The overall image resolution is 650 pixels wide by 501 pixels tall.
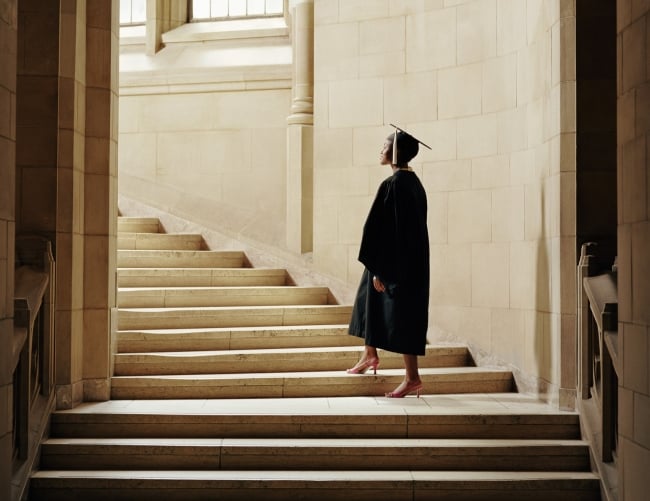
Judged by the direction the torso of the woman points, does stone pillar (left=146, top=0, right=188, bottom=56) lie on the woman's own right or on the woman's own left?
on the woman's own right

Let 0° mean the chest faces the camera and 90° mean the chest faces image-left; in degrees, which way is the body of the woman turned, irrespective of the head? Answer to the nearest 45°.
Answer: approximately 90°

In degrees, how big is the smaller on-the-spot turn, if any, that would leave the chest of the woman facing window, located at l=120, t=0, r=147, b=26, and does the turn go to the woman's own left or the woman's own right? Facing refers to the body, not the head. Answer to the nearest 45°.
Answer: approximately 45° to the woman's own right

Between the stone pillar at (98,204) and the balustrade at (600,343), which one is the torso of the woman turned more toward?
the stone pillar

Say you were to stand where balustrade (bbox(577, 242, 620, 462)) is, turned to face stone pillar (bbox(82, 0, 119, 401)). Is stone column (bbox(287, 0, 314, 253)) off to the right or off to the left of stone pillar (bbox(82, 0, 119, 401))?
right

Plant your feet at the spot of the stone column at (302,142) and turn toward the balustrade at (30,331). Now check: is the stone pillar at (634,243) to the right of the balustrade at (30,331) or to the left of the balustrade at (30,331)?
left

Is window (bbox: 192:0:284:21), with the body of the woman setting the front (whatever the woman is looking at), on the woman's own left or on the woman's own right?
on the woman's own right

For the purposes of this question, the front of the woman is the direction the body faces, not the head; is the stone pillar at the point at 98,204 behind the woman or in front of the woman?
in front

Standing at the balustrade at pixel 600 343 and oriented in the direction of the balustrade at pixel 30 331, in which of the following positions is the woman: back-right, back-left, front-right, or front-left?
front-right

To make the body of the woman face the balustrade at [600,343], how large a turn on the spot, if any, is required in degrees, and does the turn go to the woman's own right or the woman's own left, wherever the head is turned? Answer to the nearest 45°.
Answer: approximately 135° to the woman's own left

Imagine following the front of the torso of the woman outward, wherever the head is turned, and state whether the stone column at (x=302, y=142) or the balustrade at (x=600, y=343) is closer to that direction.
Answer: the stone column

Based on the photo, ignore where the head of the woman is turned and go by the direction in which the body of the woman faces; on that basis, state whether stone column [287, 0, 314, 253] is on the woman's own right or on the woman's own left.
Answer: on the woman's own right

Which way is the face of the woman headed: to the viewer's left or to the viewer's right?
to the viewer's left
